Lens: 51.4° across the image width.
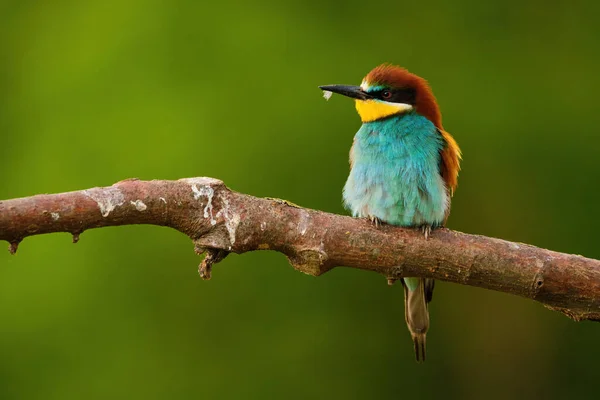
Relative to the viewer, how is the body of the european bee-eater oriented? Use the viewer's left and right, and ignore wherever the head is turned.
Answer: facing the viewer and to the left of the viewer
